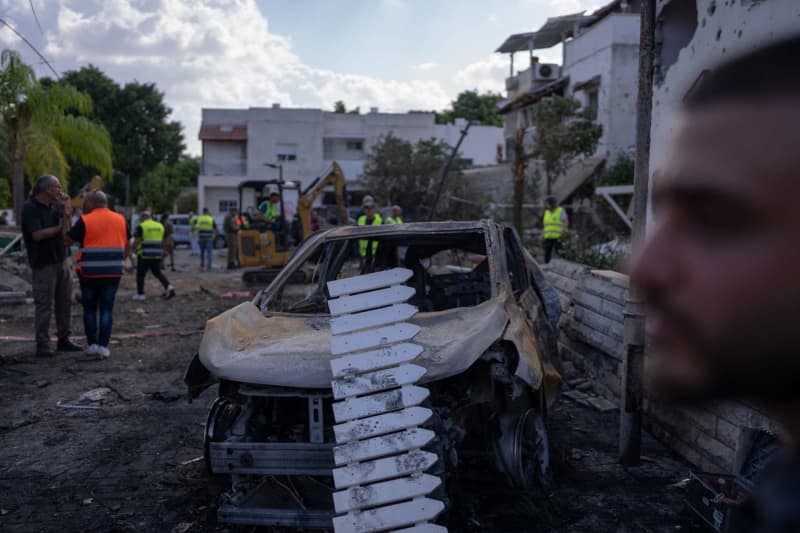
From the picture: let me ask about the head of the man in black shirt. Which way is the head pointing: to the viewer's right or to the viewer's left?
to the viewer's right

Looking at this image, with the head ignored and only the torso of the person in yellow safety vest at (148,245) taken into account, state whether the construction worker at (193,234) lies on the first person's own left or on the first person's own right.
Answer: on the first person's own right

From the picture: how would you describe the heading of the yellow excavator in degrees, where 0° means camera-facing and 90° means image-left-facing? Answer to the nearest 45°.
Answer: approximately 270°

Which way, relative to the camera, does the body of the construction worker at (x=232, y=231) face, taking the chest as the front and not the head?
away from the camera

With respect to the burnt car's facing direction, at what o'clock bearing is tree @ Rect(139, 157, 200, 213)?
The tree is roughly at 4 o'clock from the burnt car.

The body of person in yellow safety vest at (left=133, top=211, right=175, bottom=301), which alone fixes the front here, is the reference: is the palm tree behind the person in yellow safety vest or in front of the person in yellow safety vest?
in front

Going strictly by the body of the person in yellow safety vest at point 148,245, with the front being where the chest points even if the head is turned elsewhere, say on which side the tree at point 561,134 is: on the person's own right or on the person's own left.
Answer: on the person's own right

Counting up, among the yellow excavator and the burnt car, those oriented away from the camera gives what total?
0

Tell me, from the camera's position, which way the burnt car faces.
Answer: facing the viewer and to the left of the viewer

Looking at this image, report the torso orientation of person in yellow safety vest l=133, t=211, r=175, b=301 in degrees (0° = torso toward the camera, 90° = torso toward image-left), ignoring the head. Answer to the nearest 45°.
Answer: approximately 135°
